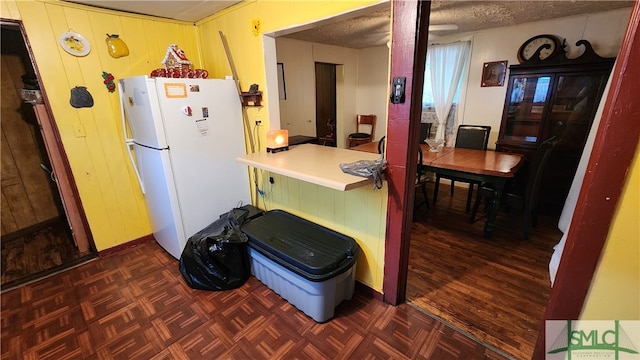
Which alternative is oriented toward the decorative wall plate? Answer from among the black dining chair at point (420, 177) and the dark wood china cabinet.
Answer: the dark wood china cabinet

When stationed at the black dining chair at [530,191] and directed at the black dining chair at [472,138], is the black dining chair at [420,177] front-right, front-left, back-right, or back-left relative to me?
front-left

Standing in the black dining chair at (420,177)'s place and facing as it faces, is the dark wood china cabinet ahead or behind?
ahead

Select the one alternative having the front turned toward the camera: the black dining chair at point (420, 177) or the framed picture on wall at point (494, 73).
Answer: the framed picture on wall

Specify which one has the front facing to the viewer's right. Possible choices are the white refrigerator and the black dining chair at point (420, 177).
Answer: the black dining chair

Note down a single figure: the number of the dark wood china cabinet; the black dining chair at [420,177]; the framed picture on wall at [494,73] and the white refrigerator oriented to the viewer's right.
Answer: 1

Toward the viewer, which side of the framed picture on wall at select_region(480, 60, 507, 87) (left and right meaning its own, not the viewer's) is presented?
front

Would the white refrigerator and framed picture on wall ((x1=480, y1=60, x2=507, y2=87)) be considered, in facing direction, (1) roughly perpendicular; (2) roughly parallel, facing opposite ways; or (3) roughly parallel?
roughly parallel

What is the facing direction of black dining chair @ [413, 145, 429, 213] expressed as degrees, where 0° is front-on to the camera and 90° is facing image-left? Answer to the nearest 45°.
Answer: approximately 270°

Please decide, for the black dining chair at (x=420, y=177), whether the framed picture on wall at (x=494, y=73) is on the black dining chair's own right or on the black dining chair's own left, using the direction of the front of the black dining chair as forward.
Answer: on the black dining chair's own left

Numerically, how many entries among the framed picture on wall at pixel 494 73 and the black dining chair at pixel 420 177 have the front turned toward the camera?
1

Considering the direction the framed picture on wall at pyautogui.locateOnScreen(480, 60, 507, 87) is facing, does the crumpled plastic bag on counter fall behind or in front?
in front

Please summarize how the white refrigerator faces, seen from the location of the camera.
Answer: facing the viewer and to the left of the viewer
